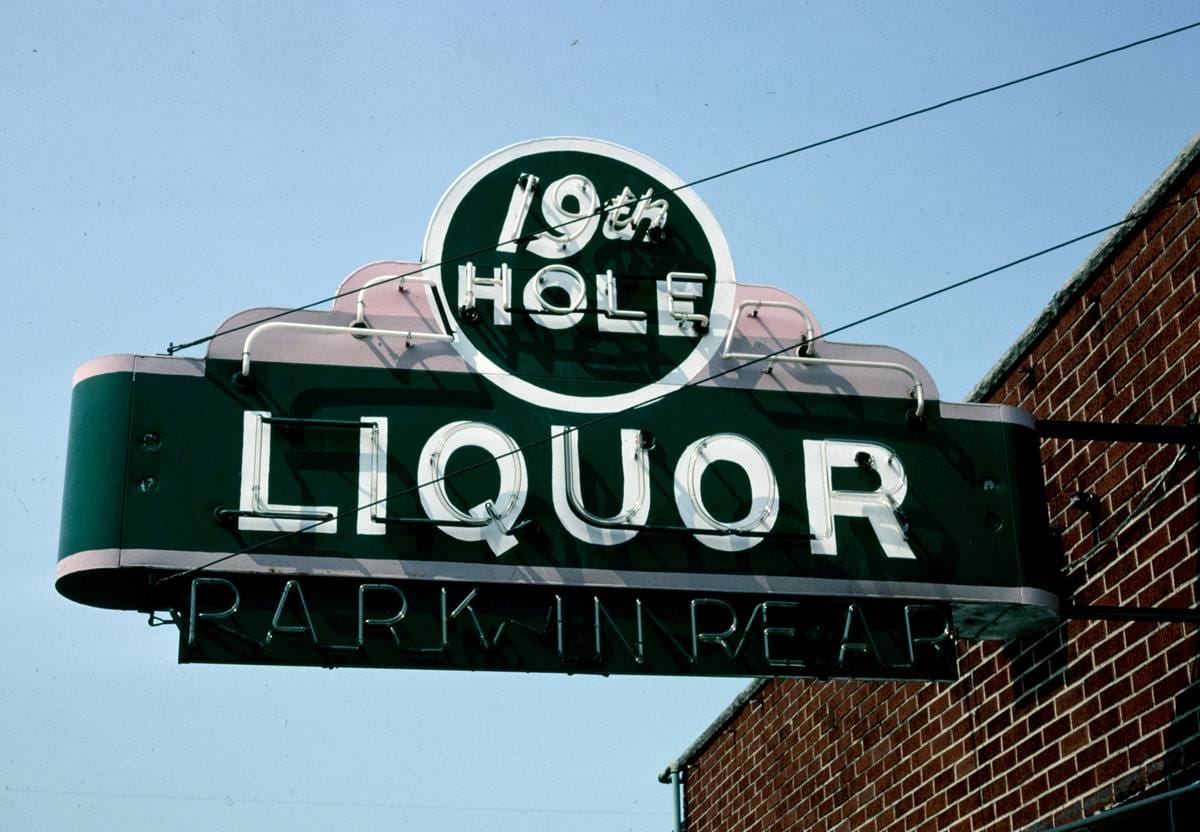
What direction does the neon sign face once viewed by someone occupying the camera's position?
facing the viewer
